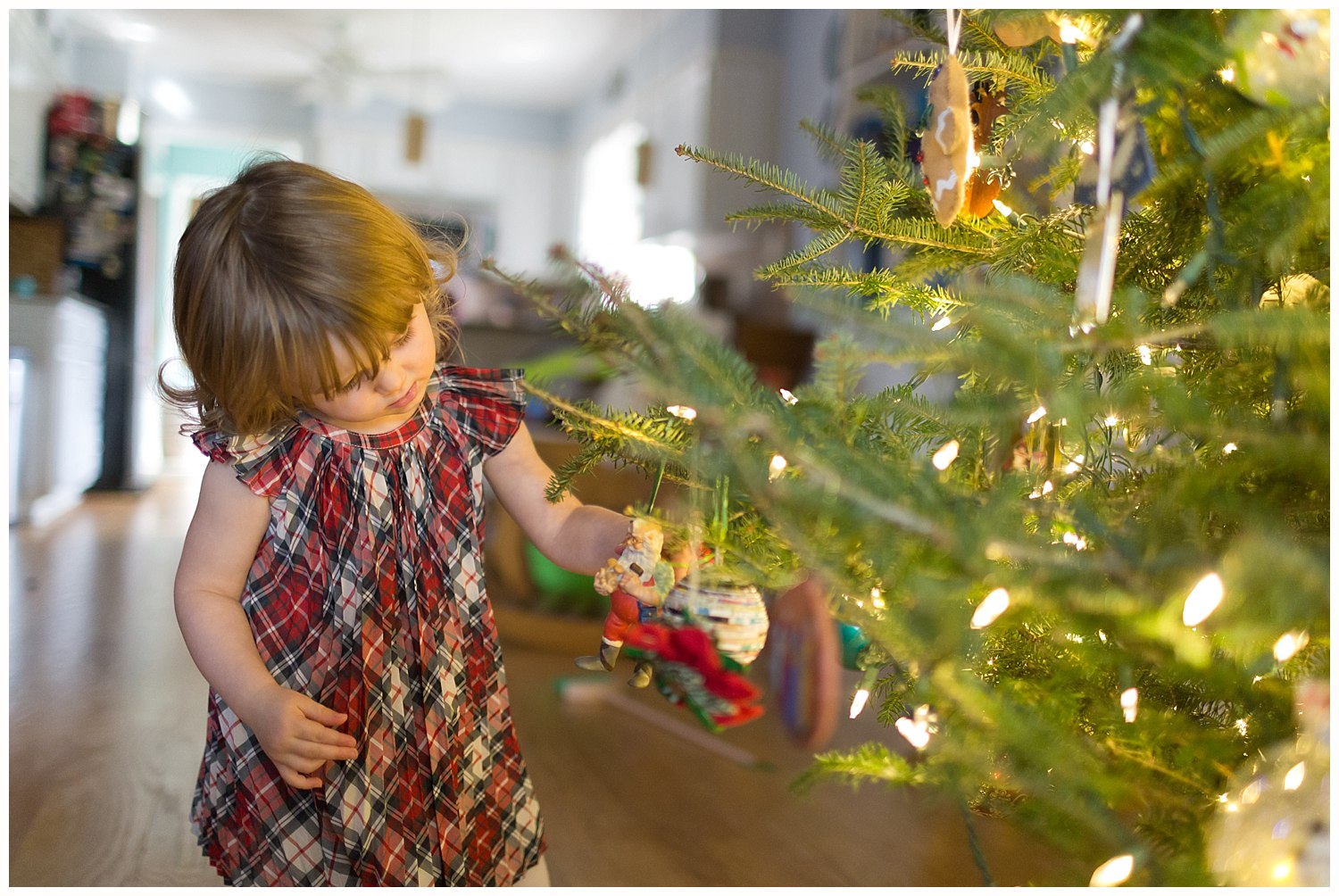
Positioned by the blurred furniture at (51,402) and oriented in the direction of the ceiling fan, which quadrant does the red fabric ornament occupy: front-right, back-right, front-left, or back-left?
back-right

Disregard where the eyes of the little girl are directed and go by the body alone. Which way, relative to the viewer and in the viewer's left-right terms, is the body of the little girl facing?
facing the viewer and to the right of the viewer

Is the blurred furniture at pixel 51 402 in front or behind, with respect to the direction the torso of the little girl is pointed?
behind

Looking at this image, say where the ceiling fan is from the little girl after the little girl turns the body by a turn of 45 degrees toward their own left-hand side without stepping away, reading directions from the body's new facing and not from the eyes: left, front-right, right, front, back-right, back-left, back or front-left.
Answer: left
